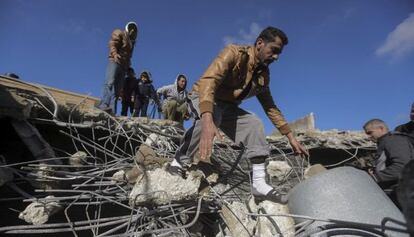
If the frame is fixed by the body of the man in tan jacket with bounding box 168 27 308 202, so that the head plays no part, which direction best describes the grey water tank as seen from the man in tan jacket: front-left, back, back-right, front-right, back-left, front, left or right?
front

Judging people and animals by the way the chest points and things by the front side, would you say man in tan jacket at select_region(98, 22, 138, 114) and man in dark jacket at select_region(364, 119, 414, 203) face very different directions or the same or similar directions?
very different directions

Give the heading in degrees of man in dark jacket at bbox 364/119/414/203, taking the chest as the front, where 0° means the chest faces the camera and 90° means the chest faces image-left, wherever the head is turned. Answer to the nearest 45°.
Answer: approximately 90°

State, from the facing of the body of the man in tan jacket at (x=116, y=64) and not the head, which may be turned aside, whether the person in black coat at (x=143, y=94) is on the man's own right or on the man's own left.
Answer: on the man's own left

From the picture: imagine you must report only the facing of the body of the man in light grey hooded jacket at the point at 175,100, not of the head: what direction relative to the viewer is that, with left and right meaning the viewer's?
facing the viewer and to the right of the viewer

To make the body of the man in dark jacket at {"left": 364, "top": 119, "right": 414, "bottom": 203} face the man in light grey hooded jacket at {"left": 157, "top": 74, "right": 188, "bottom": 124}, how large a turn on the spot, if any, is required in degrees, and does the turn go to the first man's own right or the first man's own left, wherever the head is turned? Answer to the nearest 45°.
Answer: approximately 45° to the first man's own right

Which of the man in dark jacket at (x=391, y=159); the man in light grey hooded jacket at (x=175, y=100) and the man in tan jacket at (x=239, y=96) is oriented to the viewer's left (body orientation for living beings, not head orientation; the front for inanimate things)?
the man in dark jacket at (x=391, y=159)

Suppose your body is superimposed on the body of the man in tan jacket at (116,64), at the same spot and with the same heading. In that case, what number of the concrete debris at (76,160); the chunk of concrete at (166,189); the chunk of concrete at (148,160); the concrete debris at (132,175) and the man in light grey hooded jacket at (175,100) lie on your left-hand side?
1

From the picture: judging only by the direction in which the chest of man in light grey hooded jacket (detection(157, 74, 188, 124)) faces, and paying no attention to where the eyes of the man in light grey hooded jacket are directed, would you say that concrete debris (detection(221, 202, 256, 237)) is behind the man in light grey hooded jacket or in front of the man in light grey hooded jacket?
in front

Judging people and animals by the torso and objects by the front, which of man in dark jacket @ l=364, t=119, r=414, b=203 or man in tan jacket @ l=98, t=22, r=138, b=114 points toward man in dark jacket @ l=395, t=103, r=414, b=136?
the man in tan jacket

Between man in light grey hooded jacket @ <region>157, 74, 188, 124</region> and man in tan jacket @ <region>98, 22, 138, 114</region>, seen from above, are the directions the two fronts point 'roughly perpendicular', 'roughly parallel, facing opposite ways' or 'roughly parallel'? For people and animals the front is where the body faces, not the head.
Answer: roughly parallel
